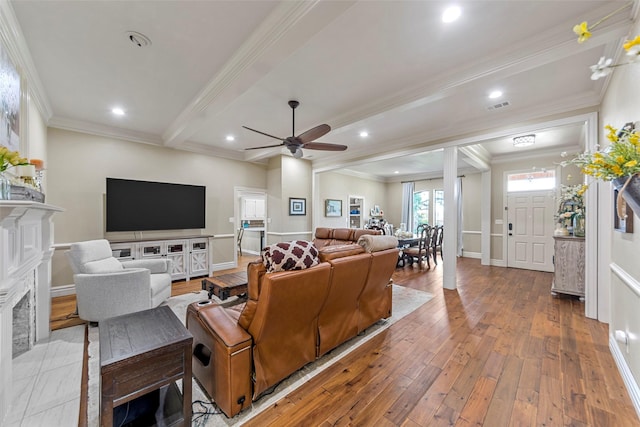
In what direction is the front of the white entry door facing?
toward the camera

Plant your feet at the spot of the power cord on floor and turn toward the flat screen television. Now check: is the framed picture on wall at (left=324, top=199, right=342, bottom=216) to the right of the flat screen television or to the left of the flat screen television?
right

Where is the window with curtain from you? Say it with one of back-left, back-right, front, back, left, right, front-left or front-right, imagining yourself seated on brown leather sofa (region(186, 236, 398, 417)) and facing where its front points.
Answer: right

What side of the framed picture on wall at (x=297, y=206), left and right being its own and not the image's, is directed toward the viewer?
front

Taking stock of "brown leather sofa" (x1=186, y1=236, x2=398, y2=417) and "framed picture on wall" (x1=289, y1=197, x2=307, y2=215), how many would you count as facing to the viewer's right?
0

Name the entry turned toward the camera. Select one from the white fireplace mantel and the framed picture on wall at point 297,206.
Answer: the framed picture on wall

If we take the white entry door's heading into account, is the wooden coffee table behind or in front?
in front

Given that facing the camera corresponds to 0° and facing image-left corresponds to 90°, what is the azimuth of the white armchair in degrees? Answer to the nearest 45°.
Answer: approximately 270°

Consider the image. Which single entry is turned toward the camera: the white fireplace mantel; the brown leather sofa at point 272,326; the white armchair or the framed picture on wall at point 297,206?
the framed picture on wall

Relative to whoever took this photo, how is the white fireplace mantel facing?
facing to the right of the viewer

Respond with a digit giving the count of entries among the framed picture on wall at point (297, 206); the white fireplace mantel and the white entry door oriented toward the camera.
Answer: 2

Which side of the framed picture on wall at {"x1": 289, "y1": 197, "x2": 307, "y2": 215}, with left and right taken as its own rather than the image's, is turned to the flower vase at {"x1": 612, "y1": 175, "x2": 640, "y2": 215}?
front

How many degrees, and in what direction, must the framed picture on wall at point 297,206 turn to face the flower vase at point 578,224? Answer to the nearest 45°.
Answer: approximately 45° to its left
